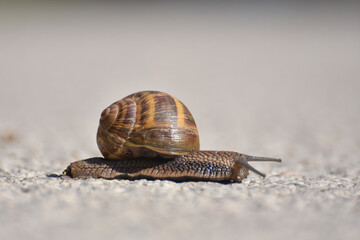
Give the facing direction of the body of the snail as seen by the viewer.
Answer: to the viewer's right
